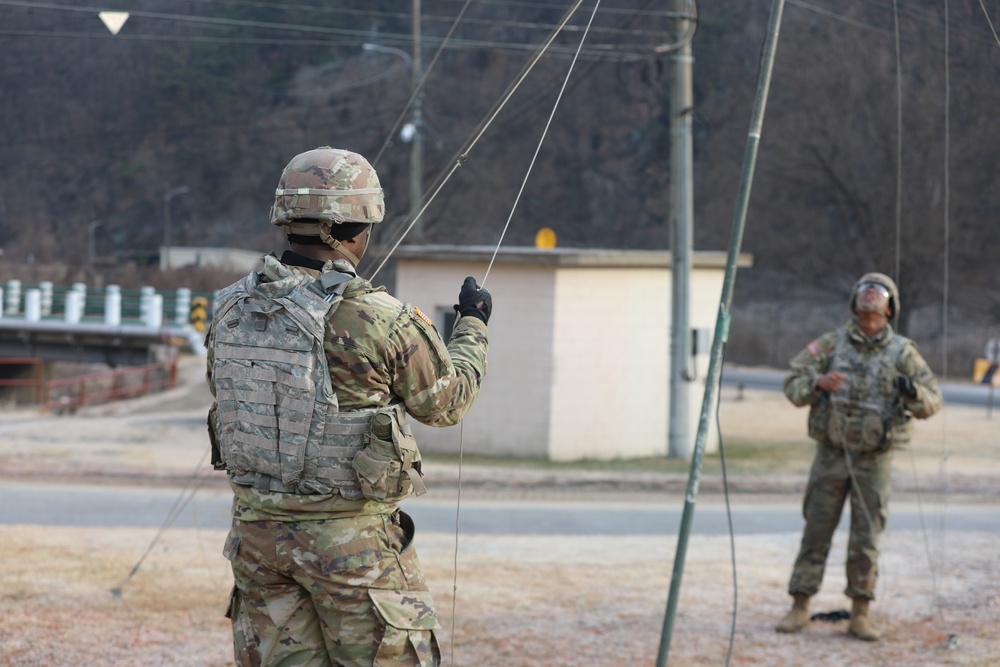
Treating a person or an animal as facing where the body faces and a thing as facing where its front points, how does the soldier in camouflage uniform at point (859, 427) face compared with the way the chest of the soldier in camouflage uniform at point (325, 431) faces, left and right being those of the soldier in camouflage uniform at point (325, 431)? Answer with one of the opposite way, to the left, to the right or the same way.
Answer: the opposite way

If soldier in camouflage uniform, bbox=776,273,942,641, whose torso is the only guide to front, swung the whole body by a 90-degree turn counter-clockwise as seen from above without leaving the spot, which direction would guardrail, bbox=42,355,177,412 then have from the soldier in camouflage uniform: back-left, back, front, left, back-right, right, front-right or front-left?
back-left

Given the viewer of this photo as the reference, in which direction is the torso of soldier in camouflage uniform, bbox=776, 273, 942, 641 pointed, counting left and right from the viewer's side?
facing the viewer

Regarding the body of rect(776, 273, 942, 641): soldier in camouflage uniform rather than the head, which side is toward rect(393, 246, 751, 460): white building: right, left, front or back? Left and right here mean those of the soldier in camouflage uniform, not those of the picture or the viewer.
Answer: back

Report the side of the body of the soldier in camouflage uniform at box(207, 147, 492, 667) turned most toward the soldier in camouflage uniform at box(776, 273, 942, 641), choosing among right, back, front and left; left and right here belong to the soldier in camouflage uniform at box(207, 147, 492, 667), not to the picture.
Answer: front

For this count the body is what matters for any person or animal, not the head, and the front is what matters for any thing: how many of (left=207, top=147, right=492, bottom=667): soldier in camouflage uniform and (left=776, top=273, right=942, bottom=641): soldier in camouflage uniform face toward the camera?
1

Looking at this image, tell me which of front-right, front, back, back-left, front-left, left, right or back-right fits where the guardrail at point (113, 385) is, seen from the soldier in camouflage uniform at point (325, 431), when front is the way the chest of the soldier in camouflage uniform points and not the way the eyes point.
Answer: front-left

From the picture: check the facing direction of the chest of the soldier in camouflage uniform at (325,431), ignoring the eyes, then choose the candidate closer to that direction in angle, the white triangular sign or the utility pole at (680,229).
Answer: the utility pole

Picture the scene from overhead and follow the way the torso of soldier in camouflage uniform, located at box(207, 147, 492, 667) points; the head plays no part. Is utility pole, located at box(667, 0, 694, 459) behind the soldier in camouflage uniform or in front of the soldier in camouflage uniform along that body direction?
in front

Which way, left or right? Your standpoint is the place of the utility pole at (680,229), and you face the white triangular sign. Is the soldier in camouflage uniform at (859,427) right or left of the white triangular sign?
left

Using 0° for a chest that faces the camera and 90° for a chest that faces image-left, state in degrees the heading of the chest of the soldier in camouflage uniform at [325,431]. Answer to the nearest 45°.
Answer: approximately 225°

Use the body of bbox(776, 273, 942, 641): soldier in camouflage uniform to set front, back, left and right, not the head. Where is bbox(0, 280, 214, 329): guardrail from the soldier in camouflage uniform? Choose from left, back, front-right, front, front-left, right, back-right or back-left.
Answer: back-right
